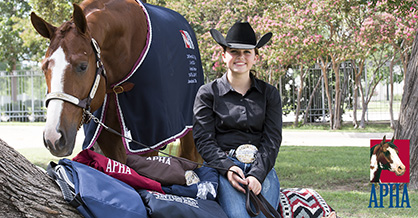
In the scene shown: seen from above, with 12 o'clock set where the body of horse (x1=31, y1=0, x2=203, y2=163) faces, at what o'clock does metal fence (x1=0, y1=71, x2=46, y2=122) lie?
The metal fence is roughly at 4 o'clock from the horse.

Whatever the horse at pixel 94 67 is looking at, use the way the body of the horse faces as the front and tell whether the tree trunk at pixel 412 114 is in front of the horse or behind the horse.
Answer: behind

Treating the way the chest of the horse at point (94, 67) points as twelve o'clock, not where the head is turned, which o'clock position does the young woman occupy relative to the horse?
The young woman is roughly at 8 o'clock from the horse.

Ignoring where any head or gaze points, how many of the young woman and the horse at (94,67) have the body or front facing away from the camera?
0

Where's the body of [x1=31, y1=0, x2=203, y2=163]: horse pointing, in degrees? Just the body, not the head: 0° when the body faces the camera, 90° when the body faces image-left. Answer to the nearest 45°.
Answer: approximately 45°

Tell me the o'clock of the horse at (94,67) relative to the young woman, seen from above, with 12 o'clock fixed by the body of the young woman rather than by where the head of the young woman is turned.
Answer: The horse is roughly at 3 o'clock from the young woman.
